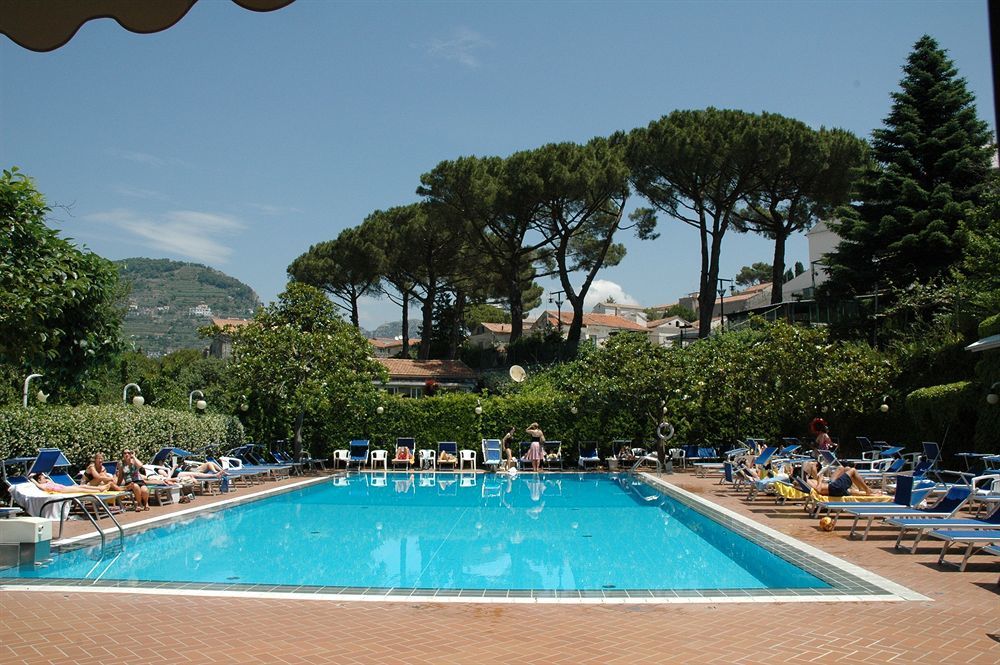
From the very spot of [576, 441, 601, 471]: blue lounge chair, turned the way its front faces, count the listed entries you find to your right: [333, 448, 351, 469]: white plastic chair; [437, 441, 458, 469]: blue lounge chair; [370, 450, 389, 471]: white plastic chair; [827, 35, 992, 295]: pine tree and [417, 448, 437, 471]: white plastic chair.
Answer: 4

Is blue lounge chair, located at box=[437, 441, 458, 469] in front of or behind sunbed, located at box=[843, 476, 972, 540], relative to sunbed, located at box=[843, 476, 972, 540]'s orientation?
in front

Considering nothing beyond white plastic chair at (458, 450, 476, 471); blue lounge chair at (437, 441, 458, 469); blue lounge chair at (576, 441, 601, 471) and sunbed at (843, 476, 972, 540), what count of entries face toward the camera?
3

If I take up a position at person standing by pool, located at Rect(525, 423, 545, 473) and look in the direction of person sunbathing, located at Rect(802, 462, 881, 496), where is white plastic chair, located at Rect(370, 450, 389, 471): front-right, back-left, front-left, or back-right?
back-right

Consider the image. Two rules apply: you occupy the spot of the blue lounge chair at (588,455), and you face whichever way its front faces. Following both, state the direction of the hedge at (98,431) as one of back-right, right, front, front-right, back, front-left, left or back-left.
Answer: front-right

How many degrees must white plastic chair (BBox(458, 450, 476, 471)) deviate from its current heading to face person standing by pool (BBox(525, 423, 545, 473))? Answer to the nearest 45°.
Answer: approximately 45° to its left

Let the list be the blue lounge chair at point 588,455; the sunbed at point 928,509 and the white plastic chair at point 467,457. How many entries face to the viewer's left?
1

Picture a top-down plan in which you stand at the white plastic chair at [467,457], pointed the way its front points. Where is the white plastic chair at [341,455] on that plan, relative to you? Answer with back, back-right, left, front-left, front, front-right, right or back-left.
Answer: right

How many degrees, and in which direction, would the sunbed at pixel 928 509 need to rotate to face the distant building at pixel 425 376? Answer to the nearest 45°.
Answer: approximately 45° to its right

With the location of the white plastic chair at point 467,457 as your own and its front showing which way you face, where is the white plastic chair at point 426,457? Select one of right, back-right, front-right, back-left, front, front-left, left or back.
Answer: right

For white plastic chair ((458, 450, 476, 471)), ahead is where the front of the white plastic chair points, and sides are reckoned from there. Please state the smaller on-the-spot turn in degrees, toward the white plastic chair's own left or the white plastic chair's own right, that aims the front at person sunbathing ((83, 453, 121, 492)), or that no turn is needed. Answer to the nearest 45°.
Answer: approximately 45° to the white plastic chair's own right

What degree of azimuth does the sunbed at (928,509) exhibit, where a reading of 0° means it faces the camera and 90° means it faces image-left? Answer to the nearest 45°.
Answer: approximately 90°

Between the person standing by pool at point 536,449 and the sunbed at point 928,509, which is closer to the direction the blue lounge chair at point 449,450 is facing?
the sunbed

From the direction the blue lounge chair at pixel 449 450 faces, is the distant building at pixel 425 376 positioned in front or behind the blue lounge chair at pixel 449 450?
behind

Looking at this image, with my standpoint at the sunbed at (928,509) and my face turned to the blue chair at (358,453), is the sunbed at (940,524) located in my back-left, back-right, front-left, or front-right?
back-left
